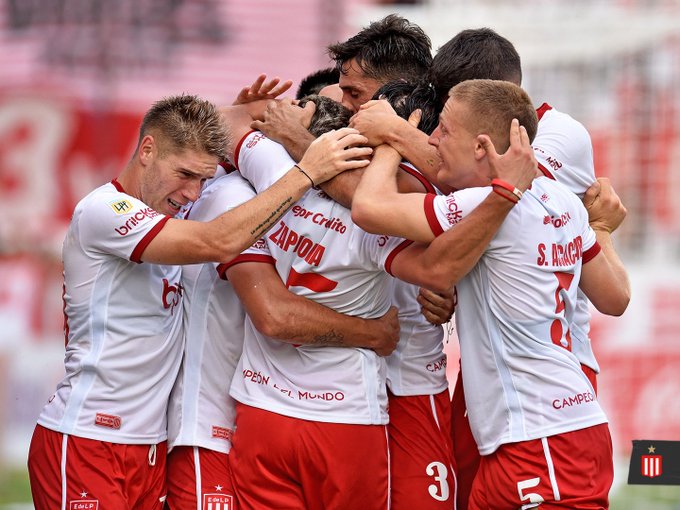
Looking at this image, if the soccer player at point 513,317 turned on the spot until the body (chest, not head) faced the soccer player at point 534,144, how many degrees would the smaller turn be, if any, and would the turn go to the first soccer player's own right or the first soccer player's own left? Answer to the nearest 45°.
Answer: approximately 45° to the first soccer player's own right

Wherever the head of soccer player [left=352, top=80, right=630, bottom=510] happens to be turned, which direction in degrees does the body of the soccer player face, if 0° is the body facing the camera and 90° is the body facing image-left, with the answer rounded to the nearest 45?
approximately 135°

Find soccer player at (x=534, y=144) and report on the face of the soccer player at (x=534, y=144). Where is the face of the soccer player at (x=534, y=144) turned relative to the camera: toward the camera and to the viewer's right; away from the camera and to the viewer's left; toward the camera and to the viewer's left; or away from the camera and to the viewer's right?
away from the camera and to the viewer's left
